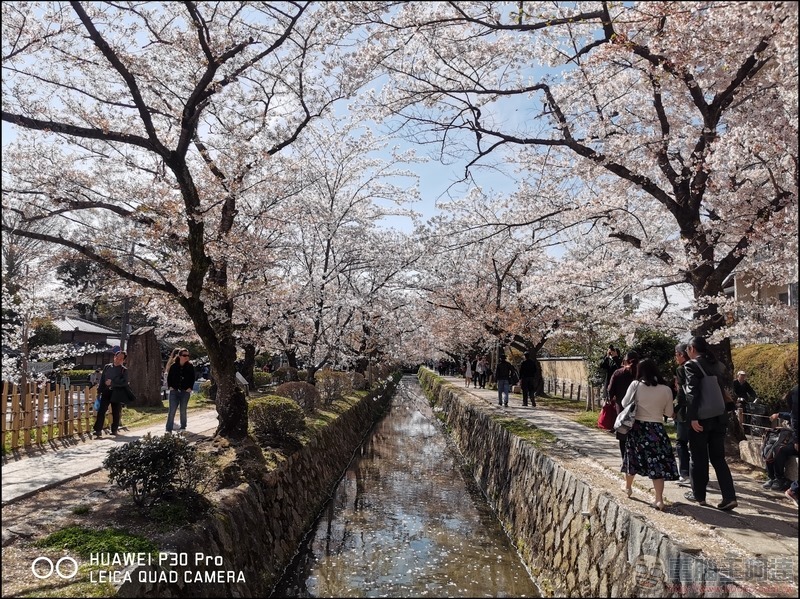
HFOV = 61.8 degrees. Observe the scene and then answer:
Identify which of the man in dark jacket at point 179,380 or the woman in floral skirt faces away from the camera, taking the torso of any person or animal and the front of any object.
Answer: the woman in floral skirt

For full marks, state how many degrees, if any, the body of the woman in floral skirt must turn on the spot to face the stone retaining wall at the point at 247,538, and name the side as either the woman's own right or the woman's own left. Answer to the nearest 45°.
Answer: approximately 90° to the woman's own left

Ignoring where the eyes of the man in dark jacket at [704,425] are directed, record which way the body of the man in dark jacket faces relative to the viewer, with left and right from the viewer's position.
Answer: facing away from the viewer and to the left of the viewer

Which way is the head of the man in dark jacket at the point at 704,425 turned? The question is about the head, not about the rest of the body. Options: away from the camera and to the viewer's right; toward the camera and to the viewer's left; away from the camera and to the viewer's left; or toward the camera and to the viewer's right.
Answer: away from the camera and to the viewer's left

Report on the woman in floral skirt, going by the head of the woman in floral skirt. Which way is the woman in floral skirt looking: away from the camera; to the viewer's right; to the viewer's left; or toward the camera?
away from the camera

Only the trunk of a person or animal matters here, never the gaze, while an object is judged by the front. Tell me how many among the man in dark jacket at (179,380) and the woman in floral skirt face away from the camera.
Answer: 1

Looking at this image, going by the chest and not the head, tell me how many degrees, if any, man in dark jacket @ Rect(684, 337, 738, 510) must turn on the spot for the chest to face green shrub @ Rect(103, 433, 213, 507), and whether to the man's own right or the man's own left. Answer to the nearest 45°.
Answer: approximately 90° to the man's own left

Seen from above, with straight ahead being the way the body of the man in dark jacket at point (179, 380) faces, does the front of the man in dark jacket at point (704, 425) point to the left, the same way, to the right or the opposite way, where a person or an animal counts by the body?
the opposite way

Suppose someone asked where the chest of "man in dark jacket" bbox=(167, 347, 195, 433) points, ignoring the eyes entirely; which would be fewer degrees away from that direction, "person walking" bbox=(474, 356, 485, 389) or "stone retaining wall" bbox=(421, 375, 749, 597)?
the stone retaining wall

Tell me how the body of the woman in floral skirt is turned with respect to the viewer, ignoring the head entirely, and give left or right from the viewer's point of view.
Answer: facing away from the viewer

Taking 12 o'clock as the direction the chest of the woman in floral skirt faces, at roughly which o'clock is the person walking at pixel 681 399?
The person walking is roughly at 1 o'clock from the woman in floral skirt.

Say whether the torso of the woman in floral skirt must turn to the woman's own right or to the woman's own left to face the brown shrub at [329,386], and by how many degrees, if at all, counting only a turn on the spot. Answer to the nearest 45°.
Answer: approximately 45° to the woman's own left

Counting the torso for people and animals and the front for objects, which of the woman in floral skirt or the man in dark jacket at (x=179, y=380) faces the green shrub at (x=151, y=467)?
the man in dark jacket

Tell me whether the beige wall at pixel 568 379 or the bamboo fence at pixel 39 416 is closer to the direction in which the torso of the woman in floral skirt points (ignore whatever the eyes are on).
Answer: the beige wall
